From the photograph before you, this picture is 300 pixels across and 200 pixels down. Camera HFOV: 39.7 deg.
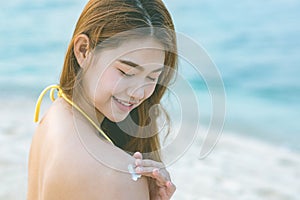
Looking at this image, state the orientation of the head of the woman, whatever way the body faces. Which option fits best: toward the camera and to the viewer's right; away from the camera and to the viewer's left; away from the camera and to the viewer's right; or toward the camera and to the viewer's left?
toward the camera and to the viewer's right

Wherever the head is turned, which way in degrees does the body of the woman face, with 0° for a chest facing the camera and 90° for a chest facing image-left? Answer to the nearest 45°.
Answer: approximately 270°
